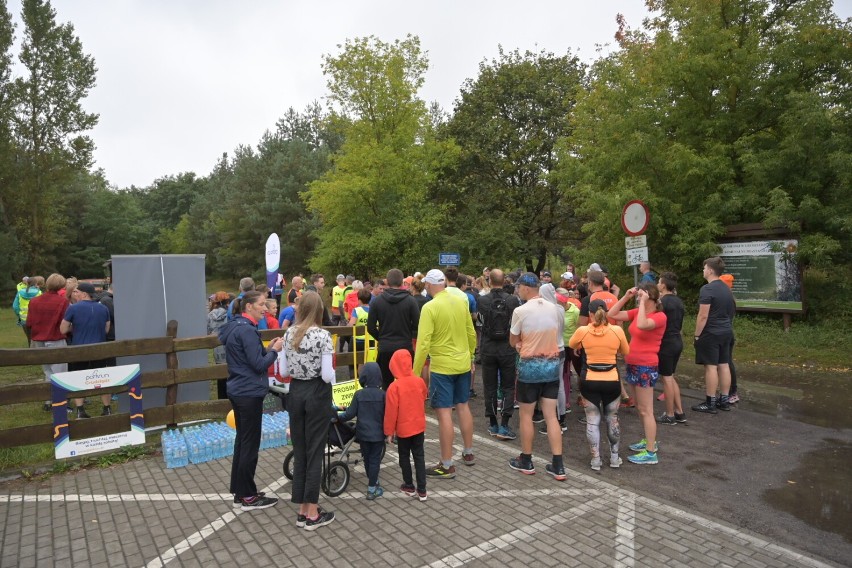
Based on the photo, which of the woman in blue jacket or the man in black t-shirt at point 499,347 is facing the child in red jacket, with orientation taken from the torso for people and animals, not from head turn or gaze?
the woman in blue jacket

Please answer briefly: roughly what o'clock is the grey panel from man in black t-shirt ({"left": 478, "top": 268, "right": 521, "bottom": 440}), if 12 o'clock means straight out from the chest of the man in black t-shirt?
The grey panel is roughly at 9 o'clock from the man in black t-shirt.

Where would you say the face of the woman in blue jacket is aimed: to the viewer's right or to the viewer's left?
to the viewer's right

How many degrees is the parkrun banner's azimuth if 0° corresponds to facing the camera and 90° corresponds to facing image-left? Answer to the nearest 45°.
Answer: approximately 0°

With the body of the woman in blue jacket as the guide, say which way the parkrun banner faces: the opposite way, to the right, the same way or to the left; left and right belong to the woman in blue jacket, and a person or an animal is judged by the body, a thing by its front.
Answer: to the right

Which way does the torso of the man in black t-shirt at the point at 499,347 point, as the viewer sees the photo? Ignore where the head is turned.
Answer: away from the camera

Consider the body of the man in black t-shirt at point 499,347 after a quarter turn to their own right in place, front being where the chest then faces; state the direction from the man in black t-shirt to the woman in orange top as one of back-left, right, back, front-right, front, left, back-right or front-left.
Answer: front-right

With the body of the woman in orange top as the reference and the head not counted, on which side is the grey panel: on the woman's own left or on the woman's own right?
on the woman's own left

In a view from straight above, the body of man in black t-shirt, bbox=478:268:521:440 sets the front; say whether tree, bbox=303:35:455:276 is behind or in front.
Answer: in front

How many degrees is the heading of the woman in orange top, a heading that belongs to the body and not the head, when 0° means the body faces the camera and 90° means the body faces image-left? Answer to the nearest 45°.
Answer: approximately 180°

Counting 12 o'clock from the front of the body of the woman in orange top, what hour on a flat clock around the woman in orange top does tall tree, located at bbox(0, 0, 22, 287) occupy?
The tall tree is roughly at 10 o'clock from the woman in orange top.

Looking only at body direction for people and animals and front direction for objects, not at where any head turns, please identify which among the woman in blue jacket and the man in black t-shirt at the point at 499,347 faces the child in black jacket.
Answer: the woman in blue jacket

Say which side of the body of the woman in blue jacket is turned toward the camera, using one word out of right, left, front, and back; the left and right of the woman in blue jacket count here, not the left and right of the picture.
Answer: right

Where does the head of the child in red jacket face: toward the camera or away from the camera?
away from the camera

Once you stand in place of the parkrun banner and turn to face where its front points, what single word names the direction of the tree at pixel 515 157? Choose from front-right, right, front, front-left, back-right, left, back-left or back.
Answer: back-left

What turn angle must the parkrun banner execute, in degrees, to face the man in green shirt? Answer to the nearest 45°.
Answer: approximately 45° to its left
